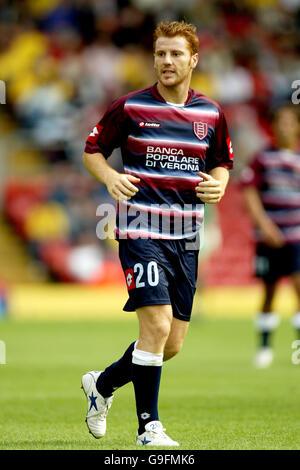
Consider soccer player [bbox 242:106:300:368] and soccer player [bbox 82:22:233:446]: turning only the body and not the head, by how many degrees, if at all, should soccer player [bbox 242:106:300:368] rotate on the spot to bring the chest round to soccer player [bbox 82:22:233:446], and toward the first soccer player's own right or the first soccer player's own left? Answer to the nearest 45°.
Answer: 0° — they already face them
